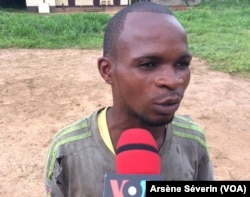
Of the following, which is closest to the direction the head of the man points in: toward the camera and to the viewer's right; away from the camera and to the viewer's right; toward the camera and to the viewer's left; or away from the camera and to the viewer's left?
toward the camera and to the viewer's right

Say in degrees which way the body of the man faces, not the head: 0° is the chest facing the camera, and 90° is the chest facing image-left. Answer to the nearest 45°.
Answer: approximately 315°

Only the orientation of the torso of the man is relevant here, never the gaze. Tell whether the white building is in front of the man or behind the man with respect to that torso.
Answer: behind
